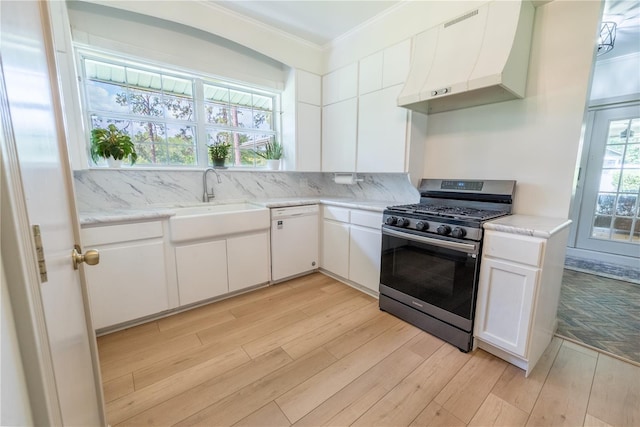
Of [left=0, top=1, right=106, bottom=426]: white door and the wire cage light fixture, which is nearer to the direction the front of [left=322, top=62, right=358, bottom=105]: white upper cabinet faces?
the white door

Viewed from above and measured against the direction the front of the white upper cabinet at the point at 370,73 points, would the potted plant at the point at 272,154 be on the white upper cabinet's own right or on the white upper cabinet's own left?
on the white upper cabinet's own right

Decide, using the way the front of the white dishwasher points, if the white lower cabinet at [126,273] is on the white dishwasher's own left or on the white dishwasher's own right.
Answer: on the white dishwasher's own right

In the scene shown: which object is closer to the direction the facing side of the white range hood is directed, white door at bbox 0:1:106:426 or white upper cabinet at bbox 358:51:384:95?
the white door

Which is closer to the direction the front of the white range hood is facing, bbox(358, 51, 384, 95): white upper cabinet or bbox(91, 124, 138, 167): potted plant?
the potted plant

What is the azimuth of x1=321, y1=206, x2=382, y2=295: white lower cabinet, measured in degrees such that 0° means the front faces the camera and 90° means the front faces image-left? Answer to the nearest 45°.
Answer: approximately 45°

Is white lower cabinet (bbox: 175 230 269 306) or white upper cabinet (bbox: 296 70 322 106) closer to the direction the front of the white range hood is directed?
the white lower cabinet
